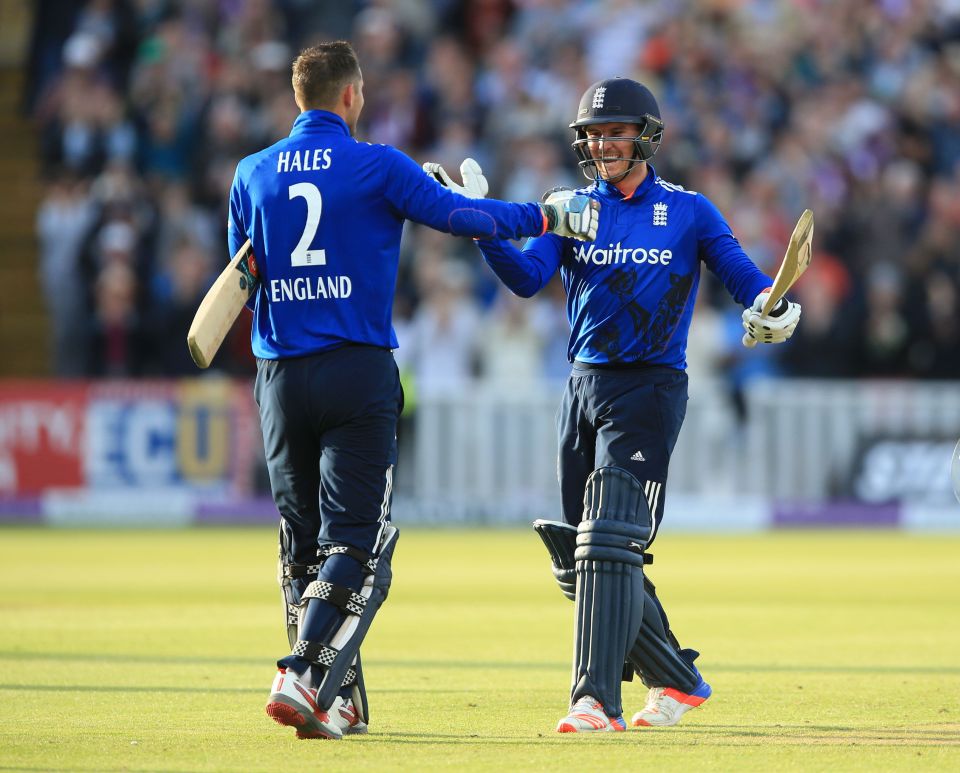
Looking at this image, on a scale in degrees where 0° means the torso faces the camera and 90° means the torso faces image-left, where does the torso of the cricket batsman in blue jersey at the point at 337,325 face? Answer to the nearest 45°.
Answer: approximately 225°

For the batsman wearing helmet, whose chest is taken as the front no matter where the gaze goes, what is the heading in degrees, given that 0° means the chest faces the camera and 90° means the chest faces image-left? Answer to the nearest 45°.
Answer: approximately 45°

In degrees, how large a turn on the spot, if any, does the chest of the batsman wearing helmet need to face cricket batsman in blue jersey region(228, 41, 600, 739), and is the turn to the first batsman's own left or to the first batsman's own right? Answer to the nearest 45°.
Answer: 0° — they already face them

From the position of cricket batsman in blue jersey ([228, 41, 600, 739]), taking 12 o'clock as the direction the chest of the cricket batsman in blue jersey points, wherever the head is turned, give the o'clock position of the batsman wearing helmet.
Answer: The batsman wearing helmet is roughly at 1 o'clock from the cricket batsman in blue jersey.

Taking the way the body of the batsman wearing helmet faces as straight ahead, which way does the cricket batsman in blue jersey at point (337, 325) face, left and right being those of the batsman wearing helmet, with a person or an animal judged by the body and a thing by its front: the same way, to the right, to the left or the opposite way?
the opposite way
